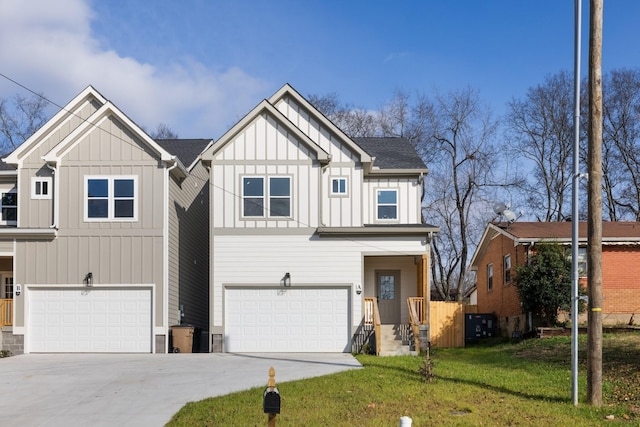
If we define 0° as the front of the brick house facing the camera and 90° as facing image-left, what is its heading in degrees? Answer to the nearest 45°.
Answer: approximately 0°

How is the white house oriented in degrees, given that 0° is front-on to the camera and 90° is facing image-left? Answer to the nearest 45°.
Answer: approximately 0°

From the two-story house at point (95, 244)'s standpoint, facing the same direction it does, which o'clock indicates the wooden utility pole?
The wooden utility pole is roughly at 11 o'clock from the two-story house.

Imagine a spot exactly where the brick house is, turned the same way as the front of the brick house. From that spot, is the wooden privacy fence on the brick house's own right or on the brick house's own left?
on the brick house's own right

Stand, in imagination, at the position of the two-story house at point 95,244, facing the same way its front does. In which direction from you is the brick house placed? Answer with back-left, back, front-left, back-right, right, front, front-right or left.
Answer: left

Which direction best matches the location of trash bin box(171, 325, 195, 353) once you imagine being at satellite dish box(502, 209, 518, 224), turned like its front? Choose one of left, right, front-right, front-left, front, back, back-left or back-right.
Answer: right
